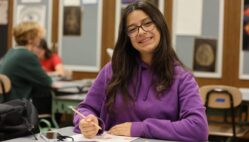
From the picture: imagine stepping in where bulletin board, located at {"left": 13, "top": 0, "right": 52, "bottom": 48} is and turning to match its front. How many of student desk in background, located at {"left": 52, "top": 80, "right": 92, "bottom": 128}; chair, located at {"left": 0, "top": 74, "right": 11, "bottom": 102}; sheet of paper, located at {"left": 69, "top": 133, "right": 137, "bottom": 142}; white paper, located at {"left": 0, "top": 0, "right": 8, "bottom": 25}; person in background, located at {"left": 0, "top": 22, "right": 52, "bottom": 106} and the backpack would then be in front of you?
5

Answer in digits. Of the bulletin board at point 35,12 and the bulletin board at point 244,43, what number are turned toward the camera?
2

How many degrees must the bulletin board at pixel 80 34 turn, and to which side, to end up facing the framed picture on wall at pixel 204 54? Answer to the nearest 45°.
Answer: approximately 45° to its left

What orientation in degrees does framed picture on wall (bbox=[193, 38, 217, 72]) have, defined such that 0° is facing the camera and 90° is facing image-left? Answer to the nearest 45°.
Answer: approximately 0°

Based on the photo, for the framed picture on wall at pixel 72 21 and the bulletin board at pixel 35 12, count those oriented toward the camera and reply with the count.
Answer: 2

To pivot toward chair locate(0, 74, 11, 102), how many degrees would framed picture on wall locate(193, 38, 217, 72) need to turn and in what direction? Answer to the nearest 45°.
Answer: approximately 45° to its right

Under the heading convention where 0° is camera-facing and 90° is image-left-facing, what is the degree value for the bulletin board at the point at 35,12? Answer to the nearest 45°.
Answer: approximately 0°

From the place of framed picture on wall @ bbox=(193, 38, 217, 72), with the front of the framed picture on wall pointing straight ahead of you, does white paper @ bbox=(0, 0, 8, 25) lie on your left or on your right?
on your right

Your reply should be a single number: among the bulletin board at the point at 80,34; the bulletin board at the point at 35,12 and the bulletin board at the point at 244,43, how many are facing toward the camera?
3

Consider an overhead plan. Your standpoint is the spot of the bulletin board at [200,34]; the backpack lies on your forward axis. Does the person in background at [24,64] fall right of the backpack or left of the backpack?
right

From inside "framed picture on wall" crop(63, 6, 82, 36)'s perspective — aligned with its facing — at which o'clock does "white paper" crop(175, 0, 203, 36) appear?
The white paper is roughly at 10 o'clock from the framed picture on wall.
